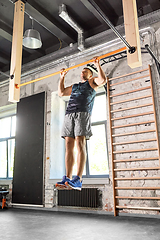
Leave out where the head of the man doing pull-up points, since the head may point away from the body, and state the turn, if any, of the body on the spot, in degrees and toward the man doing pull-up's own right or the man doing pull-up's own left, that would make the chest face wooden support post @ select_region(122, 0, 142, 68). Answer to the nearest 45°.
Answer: approximately 90° to the man doing pull-up's own left

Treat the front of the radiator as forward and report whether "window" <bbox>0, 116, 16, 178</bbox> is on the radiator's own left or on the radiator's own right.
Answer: on the radiator's own right

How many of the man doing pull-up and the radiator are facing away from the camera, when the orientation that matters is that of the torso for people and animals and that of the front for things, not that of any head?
0

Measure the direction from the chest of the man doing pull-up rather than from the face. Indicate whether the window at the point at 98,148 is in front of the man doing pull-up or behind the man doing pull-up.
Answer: behind

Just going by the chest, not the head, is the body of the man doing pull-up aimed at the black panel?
no

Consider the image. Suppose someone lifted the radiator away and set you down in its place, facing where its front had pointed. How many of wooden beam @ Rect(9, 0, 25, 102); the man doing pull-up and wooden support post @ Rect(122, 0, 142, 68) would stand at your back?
0

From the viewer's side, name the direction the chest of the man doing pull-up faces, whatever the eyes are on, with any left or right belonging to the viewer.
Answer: facing the viewer and to the left of the viewer

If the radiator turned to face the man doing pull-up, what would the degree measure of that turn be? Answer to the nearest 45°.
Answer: approximately 45° to its left

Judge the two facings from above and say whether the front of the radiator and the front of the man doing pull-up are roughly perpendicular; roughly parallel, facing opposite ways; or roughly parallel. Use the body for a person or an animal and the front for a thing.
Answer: roughly parallel
